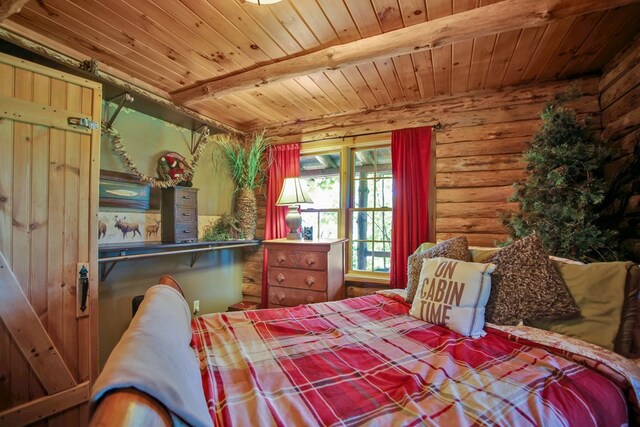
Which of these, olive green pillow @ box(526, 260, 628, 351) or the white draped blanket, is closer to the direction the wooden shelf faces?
the olive green pillow

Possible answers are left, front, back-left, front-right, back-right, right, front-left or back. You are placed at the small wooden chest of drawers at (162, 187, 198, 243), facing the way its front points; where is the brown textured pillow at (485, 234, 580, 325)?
front

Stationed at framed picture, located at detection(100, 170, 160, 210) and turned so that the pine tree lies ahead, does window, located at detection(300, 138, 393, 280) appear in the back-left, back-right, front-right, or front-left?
front-left

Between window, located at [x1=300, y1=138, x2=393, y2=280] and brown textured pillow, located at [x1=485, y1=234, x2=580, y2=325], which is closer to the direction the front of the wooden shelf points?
the brown textured pillow

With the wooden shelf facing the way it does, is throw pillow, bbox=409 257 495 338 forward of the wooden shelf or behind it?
forward

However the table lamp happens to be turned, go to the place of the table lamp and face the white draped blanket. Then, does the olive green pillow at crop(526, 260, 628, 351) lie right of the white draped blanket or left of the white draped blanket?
left

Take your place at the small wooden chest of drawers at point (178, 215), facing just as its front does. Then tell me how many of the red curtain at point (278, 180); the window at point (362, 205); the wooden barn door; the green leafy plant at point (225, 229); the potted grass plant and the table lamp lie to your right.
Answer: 1

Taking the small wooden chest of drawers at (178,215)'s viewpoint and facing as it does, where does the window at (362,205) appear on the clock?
The window is roughly at 11 o'clock from the small wooden chest of drawers.

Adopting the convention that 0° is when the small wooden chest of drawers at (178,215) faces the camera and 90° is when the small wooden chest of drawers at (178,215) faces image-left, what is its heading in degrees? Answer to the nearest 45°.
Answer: approximately 315°

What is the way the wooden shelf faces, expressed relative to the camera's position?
facing the viewer and to the right of the viewer

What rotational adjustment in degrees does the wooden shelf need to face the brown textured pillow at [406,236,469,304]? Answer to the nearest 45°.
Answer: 0° — it already faces it
